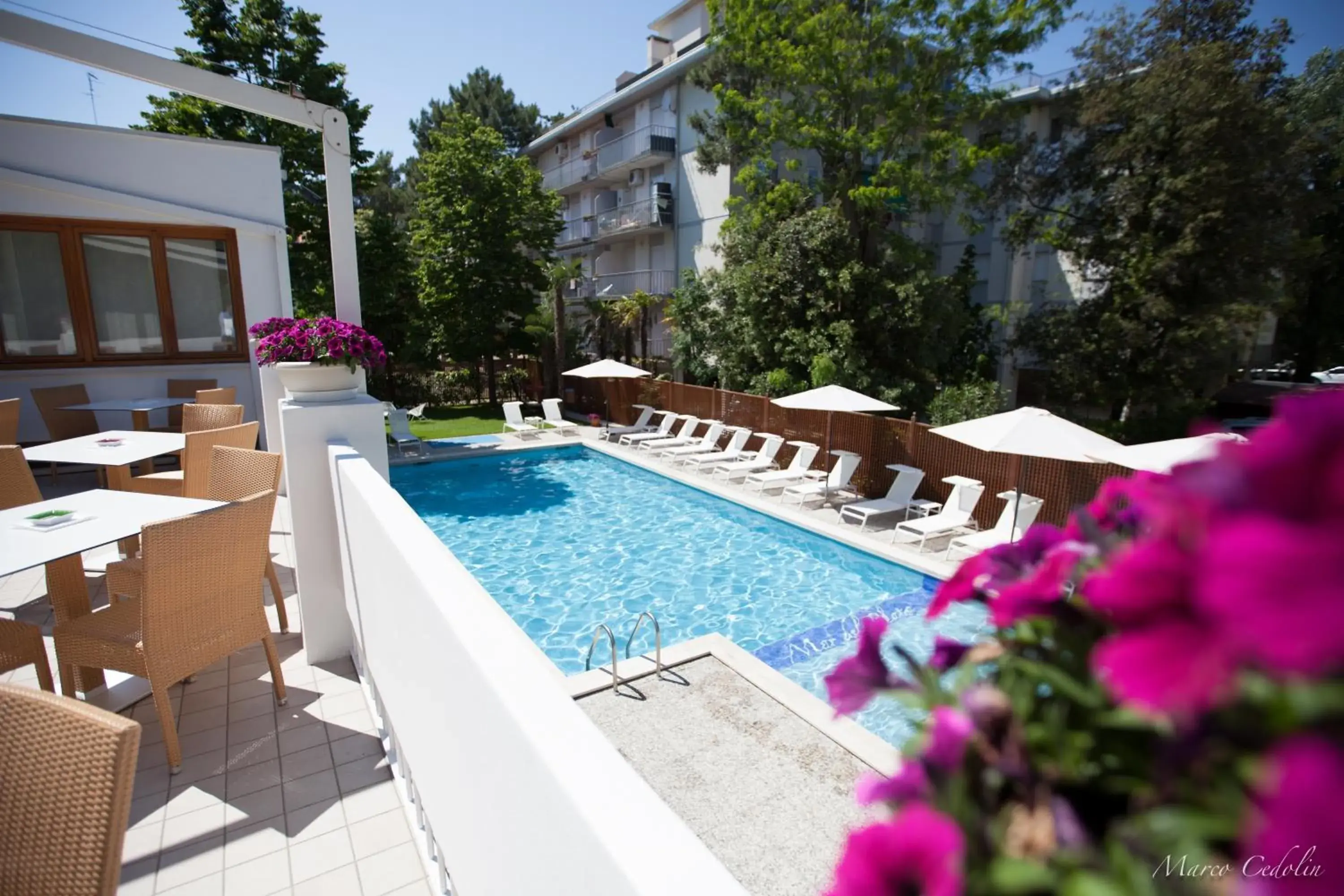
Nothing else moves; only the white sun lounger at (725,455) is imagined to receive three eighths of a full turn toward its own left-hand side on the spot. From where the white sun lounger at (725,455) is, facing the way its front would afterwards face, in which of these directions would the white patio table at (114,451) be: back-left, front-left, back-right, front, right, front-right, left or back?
back-right

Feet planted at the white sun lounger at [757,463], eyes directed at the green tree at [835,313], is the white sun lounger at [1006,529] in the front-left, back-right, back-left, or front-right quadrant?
back-right

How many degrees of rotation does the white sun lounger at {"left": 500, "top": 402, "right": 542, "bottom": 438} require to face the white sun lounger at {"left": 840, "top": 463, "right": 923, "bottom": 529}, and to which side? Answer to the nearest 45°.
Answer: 0° — it already faces it

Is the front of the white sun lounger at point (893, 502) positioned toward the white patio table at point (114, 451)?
yes

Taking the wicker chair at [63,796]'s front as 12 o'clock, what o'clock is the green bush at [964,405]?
The green bush is roughly at 1 o'clock from the wicker chair.

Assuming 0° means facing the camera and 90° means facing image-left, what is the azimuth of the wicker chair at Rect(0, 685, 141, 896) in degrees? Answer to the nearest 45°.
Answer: approximately 225°

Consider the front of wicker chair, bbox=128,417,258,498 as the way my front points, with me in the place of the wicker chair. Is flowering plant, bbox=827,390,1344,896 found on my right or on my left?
on my left

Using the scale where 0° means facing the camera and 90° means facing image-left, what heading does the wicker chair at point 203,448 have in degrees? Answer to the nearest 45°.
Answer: approximately 135°

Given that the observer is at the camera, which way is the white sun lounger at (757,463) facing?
facing the viewer and to the left of the viewer

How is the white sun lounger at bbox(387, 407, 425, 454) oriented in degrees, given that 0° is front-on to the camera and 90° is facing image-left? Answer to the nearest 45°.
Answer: approximately 315°

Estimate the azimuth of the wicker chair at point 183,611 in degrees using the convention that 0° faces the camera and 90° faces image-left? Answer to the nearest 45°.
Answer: approximately 135°

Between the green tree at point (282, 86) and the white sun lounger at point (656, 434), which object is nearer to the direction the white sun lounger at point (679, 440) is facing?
the green tree

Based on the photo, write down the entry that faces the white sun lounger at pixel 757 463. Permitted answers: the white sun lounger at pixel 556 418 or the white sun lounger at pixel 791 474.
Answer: the white sun lounger at pixel 556 418

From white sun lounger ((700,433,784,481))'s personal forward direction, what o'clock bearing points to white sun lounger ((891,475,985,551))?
white sun lounger ((891,475,985,551)) is roughly at 9 o'clock from white sun lounger ((700,433,784,481)).

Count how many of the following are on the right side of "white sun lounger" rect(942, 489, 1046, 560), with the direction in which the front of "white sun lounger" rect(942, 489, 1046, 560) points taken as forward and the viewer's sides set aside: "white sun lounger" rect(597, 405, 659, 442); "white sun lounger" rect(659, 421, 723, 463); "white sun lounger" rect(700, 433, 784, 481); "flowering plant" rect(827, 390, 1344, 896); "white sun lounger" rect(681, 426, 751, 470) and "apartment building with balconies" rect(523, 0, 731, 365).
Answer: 5
